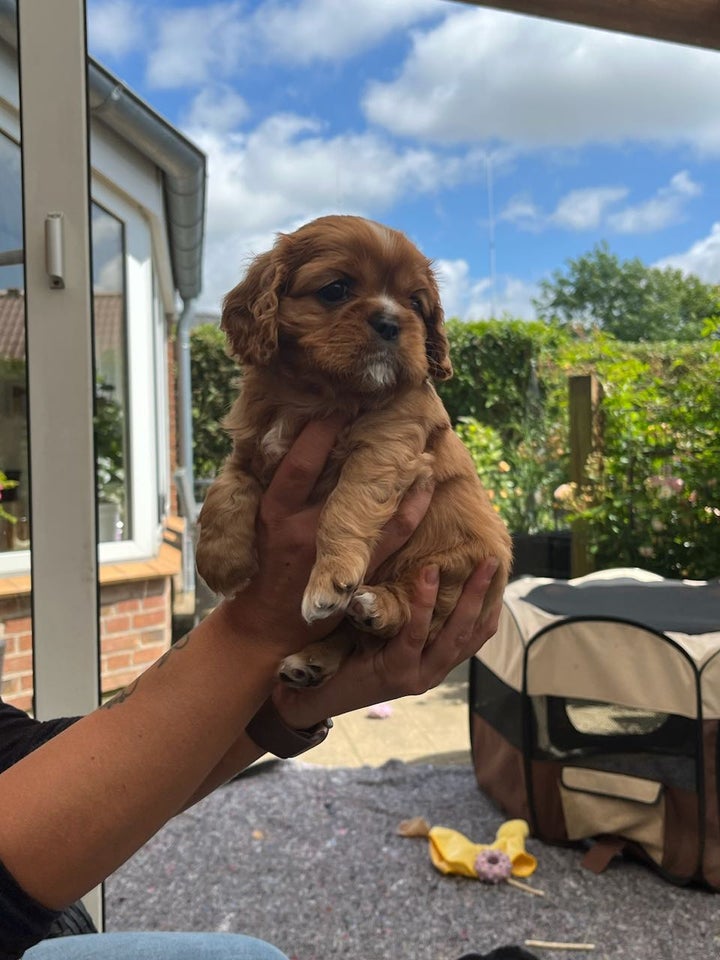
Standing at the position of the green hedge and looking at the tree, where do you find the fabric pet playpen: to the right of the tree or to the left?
right

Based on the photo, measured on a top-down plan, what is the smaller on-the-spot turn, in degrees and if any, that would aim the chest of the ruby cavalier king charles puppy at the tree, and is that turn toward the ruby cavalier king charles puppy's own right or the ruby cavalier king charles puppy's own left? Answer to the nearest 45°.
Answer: approximately 180°

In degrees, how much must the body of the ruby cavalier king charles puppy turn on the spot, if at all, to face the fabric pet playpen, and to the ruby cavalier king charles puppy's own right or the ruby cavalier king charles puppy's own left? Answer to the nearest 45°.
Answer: approximately 180°

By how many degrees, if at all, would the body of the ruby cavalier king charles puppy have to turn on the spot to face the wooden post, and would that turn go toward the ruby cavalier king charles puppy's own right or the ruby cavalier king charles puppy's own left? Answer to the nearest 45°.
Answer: approximately 180°

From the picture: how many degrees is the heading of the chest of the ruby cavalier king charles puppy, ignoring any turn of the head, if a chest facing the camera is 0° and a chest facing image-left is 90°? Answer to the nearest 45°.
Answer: approximately 45°

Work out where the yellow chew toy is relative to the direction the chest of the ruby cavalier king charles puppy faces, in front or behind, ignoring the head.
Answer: behind

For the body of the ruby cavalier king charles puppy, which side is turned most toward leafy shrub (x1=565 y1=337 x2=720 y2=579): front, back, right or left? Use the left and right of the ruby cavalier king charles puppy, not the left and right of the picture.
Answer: back
